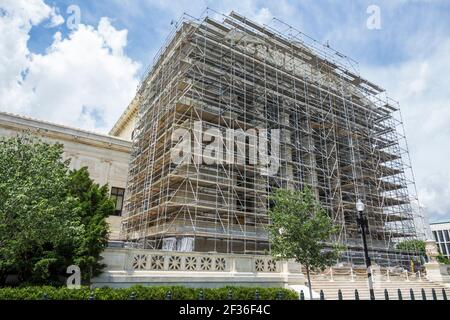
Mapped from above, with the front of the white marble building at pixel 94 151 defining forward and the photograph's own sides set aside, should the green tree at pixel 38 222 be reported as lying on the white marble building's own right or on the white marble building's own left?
on the white marble building's own right

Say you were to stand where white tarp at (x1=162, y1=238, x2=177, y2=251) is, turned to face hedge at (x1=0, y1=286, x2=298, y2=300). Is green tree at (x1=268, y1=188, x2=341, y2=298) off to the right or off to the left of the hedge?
left

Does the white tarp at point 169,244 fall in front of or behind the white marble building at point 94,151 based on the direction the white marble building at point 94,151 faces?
in front
